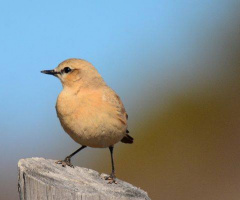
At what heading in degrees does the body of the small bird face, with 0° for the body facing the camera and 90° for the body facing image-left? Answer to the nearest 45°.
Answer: approximately 45°
